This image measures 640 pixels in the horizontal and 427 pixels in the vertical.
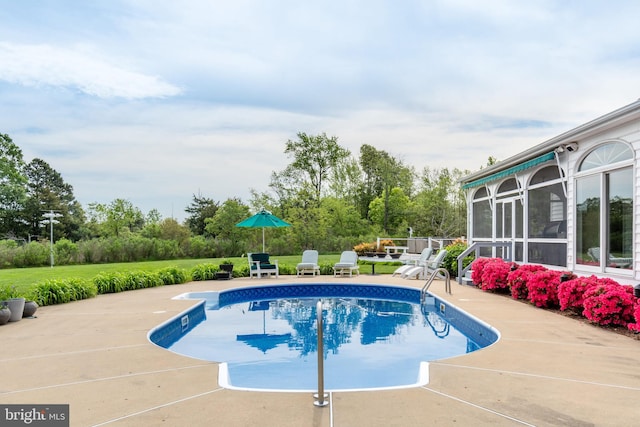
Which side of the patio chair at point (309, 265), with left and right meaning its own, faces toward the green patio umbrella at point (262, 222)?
right

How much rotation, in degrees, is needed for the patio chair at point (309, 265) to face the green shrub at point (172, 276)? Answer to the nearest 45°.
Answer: approximately 45° to its right

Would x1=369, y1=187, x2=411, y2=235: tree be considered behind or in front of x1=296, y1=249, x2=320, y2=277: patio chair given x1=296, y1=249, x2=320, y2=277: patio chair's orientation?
behind

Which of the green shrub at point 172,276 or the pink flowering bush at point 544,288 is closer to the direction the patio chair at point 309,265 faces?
the pink flowering bush

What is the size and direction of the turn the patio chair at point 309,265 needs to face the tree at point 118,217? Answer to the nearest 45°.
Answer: approximately 135° to its right

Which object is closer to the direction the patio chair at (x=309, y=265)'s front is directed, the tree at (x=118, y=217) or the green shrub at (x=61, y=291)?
the green shrub

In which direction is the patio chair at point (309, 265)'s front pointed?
toward the camera

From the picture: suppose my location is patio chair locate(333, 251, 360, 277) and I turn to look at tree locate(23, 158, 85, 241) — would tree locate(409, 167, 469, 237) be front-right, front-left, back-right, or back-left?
front-right

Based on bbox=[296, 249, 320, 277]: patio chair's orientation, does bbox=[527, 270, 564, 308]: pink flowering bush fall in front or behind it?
in front

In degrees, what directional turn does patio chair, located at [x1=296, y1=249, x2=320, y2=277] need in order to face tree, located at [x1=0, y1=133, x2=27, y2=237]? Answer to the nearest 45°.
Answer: approximately 135° to its right

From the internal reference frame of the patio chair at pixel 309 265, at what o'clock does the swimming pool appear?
The swimming pool is roughly at 12 o'clock from the patio chair.

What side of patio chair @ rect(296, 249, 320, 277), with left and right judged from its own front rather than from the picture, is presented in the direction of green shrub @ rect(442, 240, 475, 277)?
left

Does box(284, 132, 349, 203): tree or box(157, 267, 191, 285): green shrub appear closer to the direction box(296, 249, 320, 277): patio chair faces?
the green shrub

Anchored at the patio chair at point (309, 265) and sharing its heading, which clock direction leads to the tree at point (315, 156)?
The tree is roughly at 6 o'clock from the patio chair.

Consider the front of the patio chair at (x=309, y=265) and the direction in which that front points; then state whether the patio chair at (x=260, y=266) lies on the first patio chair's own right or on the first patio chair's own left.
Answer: on the first patio chair's own right
